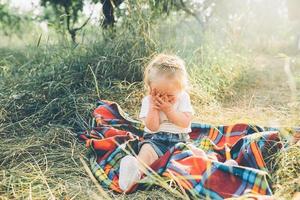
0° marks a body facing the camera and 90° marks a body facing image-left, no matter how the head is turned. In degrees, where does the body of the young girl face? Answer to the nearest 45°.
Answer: approximately 0°
